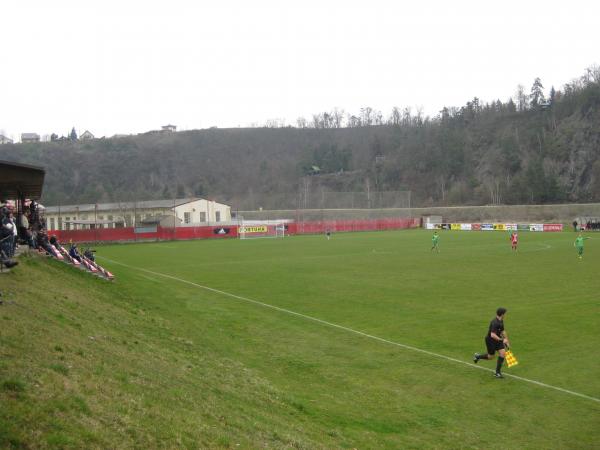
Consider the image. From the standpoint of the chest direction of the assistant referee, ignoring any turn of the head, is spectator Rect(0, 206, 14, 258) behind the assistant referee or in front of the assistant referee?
behind

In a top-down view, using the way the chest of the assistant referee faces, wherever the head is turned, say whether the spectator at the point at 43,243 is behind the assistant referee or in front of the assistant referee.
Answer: behind
